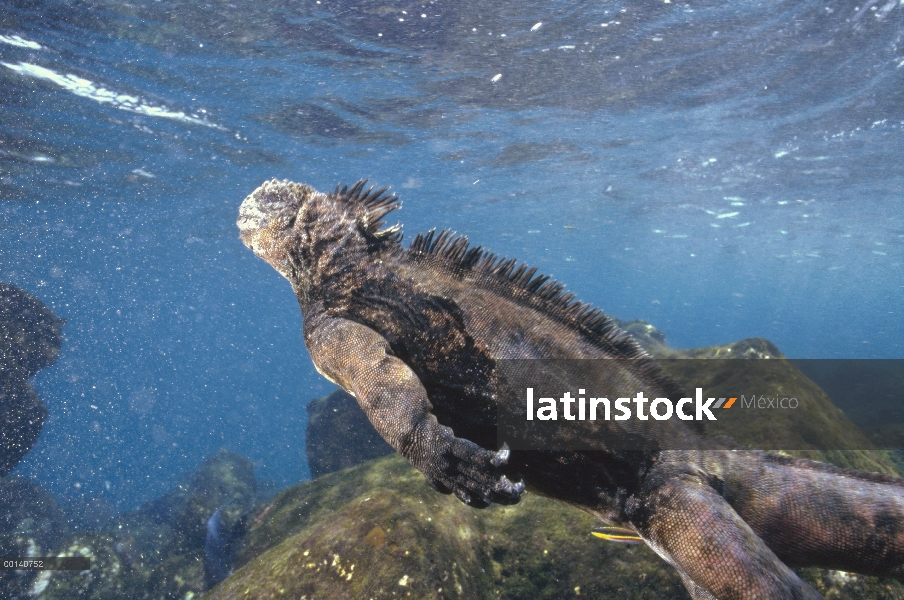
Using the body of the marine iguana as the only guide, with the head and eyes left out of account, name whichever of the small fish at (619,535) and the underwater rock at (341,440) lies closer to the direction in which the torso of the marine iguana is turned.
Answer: the underwater rock

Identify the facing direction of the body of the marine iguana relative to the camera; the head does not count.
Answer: to the viewer's left
